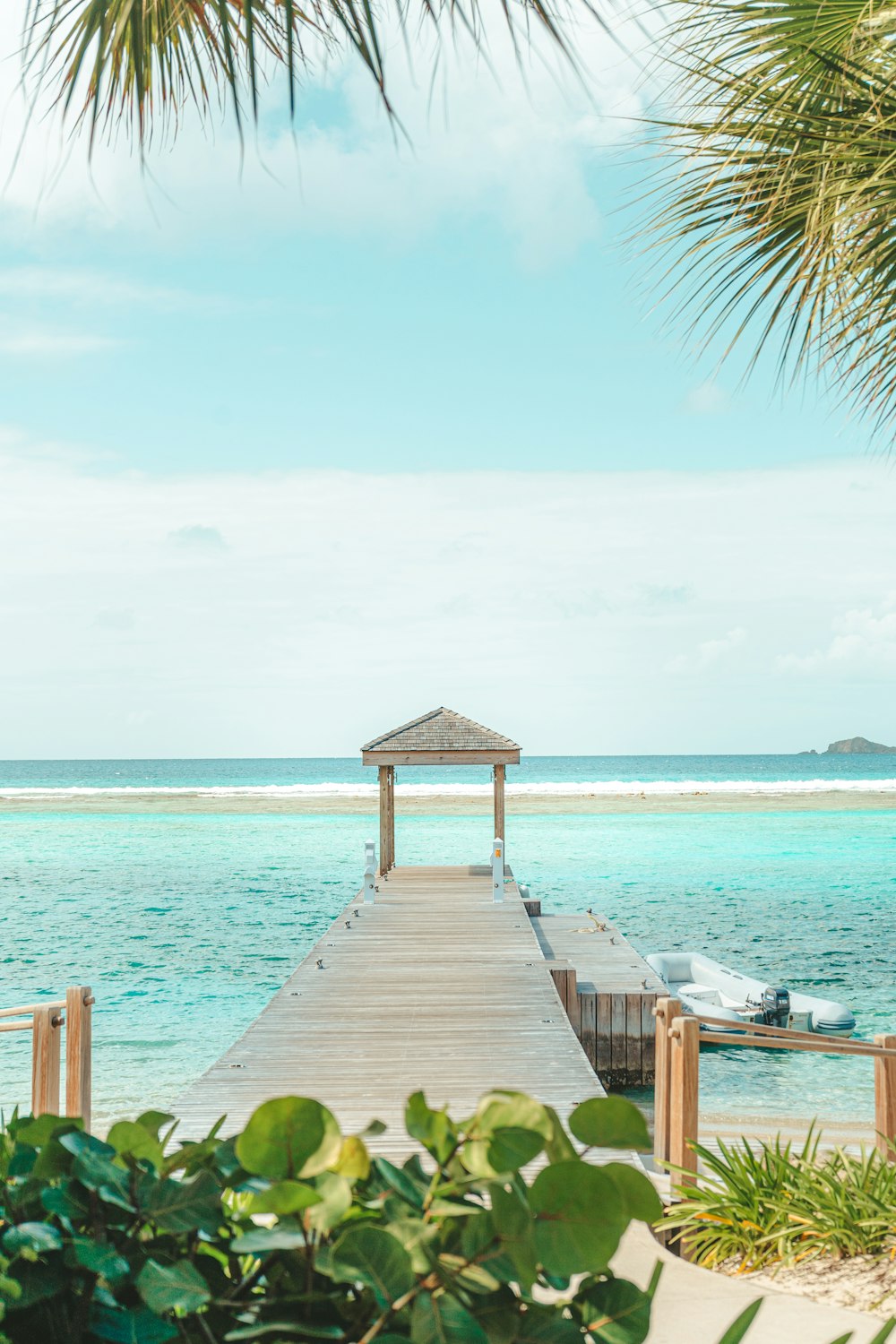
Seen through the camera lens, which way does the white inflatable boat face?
facing away from the viewer and to the left of the viewer

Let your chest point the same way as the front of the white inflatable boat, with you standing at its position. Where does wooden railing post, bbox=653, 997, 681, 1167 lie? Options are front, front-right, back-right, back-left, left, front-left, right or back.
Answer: back-left

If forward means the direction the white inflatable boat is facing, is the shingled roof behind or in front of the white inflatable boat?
in front

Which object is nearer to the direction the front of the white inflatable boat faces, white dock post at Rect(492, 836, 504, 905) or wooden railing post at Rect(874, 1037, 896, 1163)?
the white dock post

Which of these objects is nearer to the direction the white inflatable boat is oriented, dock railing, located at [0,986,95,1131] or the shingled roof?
the shingled roof

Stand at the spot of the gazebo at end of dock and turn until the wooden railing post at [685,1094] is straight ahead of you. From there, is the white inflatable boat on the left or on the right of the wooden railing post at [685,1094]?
left

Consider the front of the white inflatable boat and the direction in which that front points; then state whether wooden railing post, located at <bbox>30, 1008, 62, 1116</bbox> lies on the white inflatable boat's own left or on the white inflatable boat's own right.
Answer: on the white inflatable boat's own left

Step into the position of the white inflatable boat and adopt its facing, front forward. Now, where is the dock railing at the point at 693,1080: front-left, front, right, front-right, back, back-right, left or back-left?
back-left

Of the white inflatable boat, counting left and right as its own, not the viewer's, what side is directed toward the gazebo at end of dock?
front

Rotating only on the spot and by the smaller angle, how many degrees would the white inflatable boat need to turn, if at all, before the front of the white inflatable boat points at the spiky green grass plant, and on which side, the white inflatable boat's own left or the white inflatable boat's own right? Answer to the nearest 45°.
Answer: approximately 135° to the white inflatable boat's own left

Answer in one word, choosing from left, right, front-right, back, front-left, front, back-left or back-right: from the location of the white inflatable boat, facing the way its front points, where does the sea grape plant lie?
back-left
